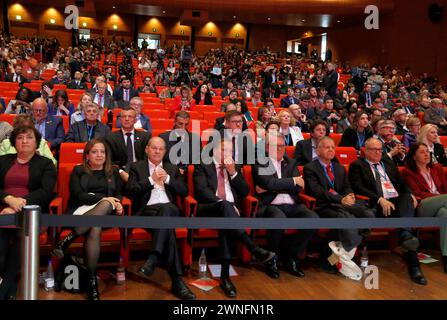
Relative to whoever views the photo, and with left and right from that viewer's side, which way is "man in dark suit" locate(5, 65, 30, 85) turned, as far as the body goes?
facing the viewer

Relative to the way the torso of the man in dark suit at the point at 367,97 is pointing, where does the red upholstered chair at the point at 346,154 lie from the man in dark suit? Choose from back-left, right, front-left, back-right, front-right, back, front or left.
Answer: front

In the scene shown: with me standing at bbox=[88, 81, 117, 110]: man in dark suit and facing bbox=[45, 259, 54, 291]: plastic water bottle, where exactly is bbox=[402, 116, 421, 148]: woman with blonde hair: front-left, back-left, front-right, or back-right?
front-left

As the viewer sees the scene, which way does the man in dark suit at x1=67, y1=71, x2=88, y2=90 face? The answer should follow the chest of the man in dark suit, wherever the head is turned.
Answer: toward the camera

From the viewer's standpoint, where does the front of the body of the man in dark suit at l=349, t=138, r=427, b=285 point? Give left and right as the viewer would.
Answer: facing the viewer and to the right of the viewer

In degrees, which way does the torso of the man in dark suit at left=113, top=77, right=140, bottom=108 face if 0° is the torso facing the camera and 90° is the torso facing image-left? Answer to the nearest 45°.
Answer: approximately 0°

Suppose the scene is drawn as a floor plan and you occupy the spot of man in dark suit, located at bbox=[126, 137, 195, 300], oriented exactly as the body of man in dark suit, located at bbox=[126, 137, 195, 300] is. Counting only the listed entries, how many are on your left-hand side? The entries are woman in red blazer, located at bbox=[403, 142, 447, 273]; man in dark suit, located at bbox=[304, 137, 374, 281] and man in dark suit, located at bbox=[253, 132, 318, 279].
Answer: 3

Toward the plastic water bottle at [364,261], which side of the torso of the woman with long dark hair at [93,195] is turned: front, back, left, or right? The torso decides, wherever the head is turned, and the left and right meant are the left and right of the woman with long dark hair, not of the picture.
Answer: left

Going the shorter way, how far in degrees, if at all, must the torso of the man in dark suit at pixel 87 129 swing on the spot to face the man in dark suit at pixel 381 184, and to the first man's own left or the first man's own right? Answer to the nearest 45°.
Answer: approximately 45° to the first man's own left

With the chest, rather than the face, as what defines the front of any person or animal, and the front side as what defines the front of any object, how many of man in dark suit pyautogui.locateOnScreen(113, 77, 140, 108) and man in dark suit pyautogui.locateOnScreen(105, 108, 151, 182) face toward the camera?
2
